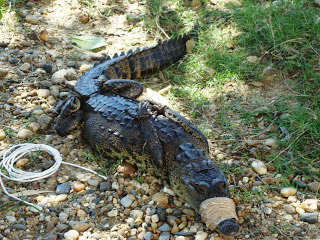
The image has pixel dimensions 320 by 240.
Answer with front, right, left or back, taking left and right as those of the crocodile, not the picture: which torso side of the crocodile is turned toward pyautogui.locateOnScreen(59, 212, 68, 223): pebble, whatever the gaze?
right

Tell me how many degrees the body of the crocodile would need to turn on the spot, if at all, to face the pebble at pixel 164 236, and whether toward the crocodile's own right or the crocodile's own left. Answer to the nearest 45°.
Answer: approximately 45° to the crocodile's own right

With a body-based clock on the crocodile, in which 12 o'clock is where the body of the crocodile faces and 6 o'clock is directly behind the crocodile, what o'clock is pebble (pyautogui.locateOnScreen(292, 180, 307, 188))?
The pebble is roughly at 11 o'clock from the crocodile.

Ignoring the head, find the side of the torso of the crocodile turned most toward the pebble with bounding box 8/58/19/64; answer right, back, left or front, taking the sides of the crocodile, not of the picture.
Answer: back

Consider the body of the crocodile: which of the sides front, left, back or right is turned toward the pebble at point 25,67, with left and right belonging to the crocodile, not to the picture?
back

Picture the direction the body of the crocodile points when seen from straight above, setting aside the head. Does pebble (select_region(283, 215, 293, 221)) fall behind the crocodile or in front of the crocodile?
in front

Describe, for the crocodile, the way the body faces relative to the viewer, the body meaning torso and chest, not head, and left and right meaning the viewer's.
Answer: facing the viewer and to the right of the viewer

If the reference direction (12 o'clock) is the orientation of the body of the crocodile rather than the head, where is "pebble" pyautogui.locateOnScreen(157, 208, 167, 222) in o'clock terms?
The pebble is roughly at 1 o'clock from the crocodile.

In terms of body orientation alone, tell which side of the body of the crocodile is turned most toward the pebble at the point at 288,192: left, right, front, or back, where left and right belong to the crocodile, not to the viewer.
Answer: front

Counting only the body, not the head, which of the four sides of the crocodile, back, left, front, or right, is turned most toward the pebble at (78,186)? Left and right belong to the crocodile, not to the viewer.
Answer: right

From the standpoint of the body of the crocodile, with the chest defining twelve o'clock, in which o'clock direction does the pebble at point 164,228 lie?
The pebble is roughly at 1 o'clock from the crocodile.

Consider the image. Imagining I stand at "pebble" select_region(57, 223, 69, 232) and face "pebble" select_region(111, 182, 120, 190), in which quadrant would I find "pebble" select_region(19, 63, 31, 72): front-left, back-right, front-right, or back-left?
front-left

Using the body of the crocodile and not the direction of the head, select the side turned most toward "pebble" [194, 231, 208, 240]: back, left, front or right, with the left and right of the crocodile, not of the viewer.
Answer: front

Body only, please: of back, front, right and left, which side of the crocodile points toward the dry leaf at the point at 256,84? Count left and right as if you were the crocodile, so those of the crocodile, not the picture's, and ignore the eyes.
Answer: left

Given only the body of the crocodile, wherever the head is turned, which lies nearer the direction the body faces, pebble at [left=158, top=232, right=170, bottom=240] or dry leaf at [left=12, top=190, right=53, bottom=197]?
the pebble

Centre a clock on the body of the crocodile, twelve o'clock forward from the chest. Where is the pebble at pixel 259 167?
The pebble is roughly at 11 o'clock from the crocodile.

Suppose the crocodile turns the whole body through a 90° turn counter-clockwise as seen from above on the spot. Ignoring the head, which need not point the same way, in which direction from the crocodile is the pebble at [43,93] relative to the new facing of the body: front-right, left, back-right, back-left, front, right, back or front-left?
left

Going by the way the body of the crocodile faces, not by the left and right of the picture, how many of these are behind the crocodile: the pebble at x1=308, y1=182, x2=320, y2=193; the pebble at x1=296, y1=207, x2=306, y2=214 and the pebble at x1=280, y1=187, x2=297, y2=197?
0
